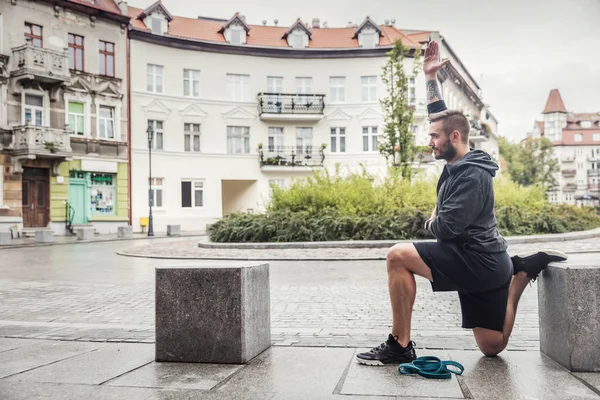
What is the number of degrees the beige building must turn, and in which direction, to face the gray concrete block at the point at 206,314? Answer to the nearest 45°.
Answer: approximately 45° to its right

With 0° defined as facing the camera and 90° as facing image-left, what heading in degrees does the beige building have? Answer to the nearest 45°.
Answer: approximately 315°

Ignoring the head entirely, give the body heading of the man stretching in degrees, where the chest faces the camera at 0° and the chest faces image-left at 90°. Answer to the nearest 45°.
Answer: approximately 90°

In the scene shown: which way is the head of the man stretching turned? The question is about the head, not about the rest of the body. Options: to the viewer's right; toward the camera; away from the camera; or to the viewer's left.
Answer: to the viewer's left

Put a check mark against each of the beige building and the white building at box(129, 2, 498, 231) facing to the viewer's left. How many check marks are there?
0

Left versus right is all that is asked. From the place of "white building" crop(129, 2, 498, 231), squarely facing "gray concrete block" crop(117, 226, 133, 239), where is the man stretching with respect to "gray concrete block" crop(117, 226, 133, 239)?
left

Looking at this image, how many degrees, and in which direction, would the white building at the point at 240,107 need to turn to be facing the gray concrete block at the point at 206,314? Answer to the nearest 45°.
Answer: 0° — it already faces it

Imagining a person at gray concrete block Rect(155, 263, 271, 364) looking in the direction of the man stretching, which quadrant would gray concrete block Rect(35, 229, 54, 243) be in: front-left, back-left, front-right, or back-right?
back-left

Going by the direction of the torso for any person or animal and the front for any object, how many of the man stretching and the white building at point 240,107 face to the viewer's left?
1

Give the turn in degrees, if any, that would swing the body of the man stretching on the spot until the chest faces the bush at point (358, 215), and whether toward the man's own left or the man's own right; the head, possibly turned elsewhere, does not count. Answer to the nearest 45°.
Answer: approximately 90° to the man's own right
